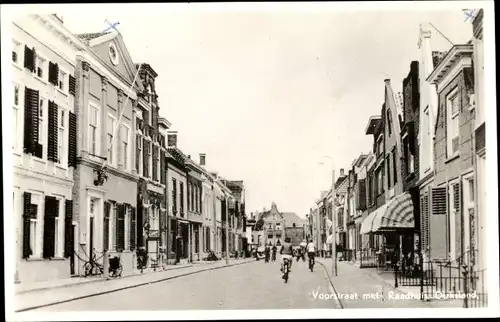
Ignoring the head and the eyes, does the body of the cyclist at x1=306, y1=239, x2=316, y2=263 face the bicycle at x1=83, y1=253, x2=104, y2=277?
no

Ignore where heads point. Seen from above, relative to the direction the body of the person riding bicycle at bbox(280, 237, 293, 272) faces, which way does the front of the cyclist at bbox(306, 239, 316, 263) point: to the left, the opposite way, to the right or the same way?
the same way
